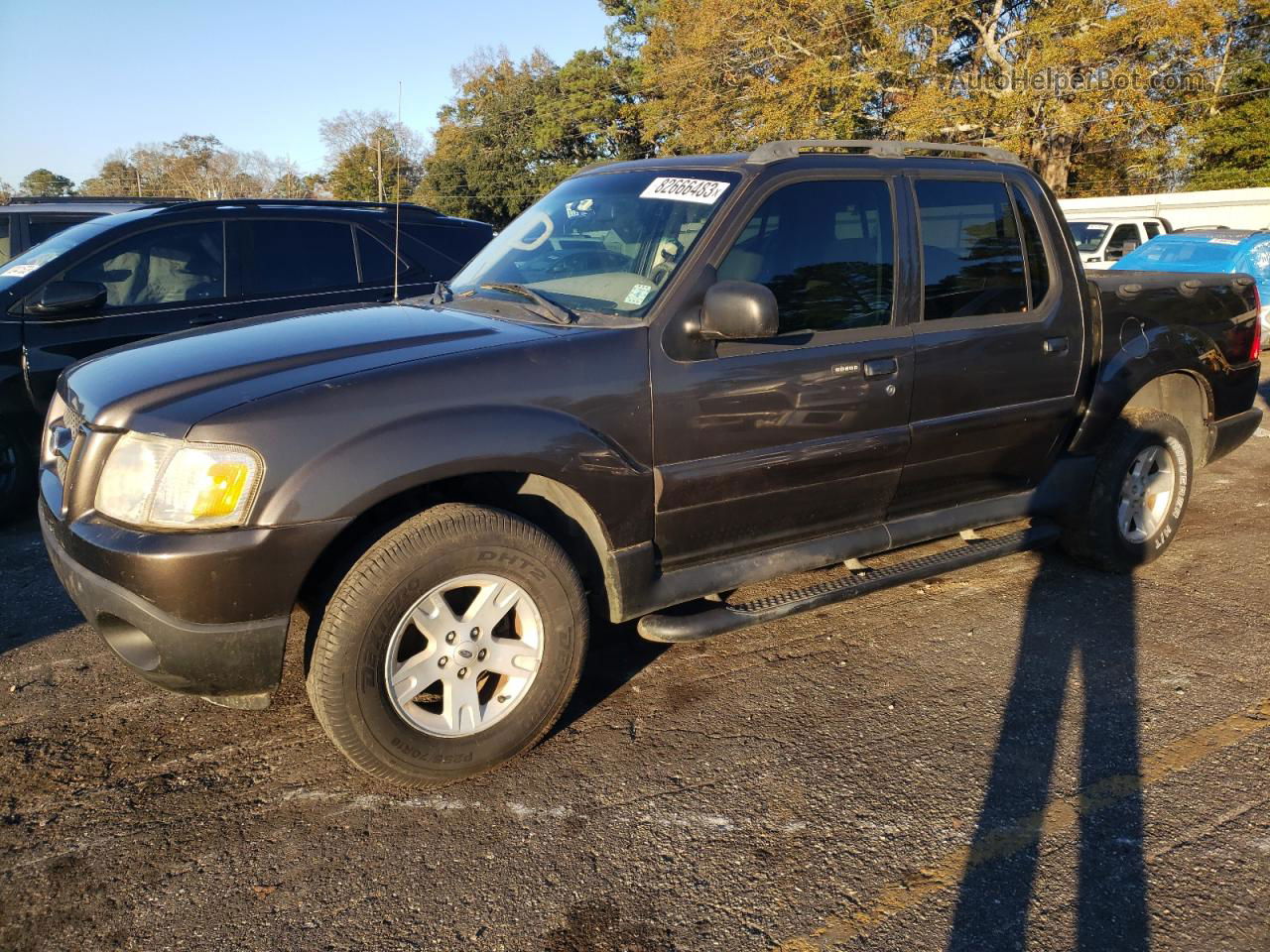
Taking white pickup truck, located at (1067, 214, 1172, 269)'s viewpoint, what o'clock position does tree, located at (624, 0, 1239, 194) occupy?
The tree is roughly at 4 o'clock from the white pickup truck.

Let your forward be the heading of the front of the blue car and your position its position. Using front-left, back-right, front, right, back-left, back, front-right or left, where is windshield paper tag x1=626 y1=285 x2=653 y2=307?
front-left

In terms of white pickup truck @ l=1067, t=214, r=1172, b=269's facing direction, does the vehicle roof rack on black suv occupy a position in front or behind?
in front

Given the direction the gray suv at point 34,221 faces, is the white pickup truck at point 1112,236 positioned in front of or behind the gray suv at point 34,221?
behind

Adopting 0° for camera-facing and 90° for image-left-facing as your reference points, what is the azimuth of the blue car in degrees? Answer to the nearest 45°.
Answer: approximately 45°

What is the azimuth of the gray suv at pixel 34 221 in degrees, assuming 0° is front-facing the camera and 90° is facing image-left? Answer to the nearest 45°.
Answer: approximately 90°

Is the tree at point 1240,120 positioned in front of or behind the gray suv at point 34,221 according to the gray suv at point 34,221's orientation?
behind

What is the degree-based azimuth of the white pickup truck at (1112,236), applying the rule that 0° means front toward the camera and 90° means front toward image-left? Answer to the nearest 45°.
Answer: approximately 45°

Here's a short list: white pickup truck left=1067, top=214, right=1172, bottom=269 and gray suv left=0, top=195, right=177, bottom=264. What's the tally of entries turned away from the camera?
0

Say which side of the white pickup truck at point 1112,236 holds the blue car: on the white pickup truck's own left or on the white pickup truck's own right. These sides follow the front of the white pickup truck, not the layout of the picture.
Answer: on the white pickup truck's own left
